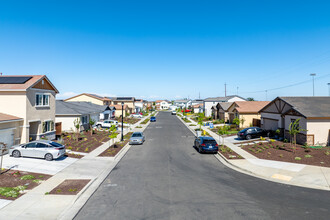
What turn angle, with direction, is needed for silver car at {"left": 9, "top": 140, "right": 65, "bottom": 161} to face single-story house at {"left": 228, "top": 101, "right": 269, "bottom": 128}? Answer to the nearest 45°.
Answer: approximately 135° to its right

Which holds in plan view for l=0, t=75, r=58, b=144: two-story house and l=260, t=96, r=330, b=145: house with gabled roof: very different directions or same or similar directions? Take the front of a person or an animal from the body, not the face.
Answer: very different directions

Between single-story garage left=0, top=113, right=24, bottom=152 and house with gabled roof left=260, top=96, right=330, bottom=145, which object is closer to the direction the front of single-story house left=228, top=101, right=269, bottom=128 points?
the single-story garage

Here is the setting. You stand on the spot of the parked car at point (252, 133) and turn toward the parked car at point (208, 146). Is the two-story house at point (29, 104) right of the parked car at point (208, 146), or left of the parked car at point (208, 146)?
right

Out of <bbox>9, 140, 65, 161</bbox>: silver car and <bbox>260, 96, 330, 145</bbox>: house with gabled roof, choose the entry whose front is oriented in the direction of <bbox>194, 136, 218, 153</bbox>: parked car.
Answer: the house with gabled roof

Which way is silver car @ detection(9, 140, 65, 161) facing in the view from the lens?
facing away from the viewer and to the left of the viewer

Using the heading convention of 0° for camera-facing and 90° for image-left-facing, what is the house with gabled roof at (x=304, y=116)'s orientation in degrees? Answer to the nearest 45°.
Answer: approximately 45°

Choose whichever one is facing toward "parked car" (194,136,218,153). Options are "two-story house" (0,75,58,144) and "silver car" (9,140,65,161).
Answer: the two-story house
